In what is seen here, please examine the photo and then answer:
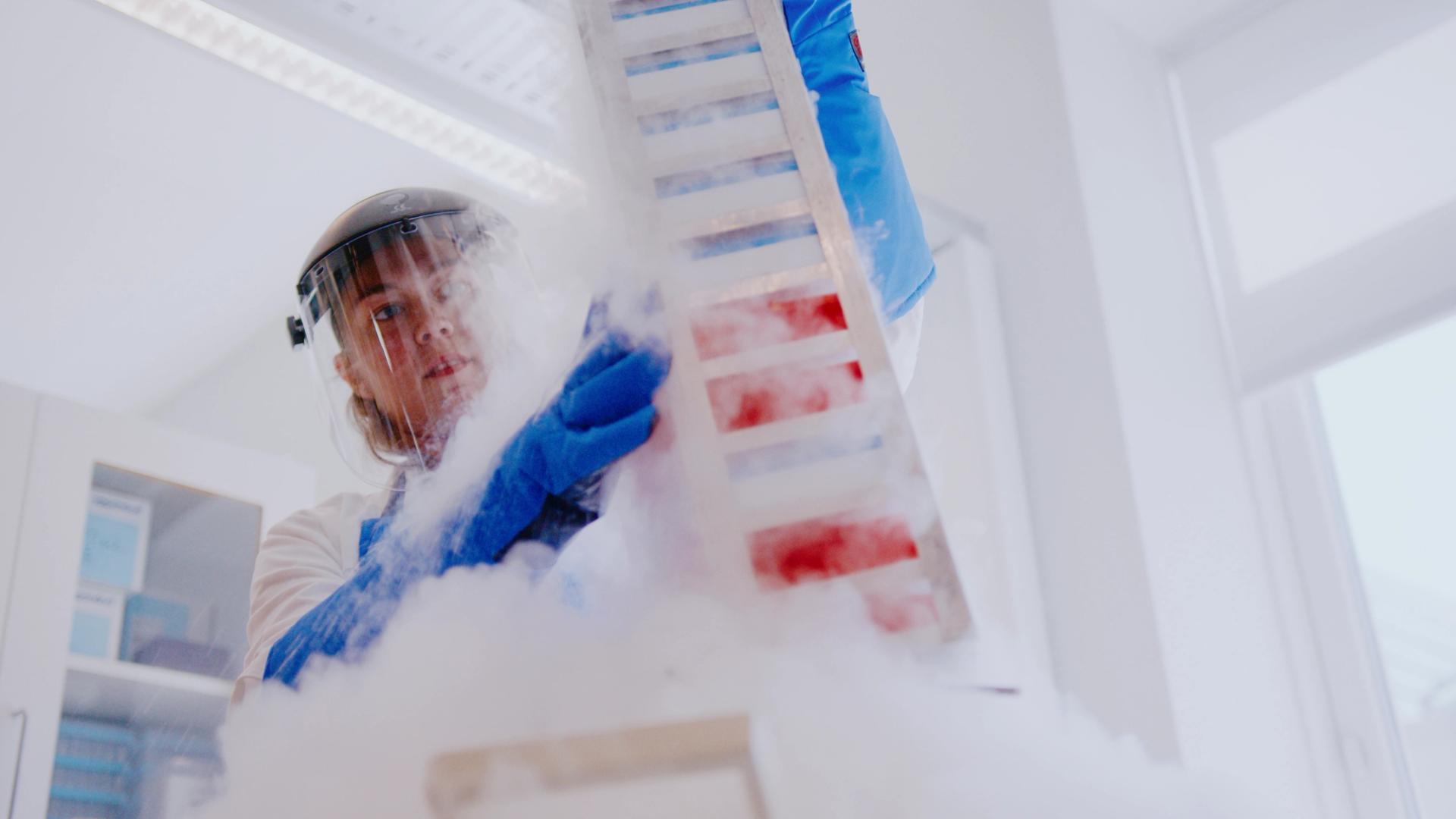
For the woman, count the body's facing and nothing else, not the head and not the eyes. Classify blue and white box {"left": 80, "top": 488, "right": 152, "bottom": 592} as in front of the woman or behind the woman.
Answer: behind

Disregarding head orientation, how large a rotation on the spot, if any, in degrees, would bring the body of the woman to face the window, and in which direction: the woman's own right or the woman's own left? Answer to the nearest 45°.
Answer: approximately 90° to the woman's own left

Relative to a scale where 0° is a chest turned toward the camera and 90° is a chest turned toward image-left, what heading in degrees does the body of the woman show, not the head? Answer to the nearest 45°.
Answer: approximately 315°

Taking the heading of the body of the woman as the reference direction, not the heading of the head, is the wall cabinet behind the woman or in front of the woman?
behind
